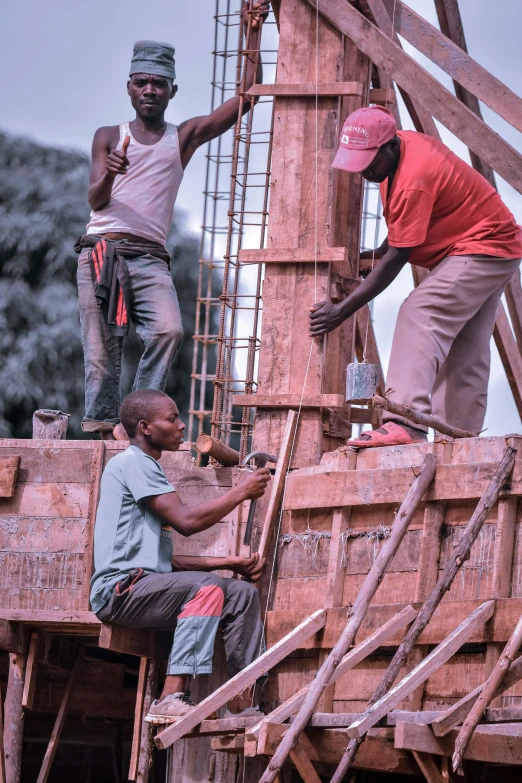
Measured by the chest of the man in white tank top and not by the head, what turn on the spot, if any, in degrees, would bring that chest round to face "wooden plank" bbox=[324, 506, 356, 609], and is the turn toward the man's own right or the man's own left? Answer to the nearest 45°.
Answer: approximately 45° to the man's own left

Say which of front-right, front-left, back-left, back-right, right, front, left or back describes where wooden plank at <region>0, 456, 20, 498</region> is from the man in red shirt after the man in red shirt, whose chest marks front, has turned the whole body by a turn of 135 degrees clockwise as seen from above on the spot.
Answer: back-left

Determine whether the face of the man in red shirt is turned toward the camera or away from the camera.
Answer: toward the camera

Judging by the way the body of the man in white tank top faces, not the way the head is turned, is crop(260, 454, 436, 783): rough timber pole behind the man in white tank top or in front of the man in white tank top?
in front

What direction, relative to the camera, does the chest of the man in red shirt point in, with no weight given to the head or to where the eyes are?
to the viewer's left

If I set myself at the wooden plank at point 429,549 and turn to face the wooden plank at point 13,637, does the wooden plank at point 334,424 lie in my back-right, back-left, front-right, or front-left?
front-right

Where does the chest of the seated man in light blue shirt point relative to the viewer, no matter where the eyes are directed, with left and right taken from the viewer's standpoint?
facing to the right of the viewer

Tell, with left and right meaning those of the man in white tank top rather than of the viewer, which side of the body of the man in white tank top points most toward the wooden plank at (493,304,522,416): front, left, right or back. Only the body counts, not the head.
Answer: left

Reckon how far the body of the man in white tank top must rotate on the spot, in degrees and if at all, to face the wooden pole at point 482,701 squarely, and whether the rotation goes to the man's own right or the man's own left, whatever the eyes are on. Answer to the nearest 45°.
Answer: approximately 45° to the man's own left

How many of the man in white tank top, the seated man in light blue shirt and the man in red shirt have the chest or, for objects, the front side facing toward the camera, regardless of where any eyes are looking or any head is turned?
1

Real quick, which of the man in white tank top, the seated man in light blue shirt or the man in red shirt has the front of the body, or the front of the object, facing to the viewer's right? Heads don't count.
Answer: the seated man in light blue shirt

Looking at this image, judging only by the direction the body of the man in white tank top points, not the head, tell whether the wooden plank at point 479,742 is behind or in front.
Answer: in front

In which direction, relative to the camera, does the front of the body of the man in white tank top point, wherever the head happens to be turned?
toward the camera

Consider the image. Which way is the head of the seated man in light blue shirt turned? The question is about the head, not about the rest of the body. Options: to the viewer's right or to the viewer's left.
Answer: to the viewer's right

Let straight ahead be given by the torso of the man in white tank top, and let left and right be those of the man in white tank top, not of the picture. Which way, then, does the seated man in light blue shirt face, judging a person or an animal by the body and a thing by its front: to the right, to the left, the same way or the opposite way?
to the left
